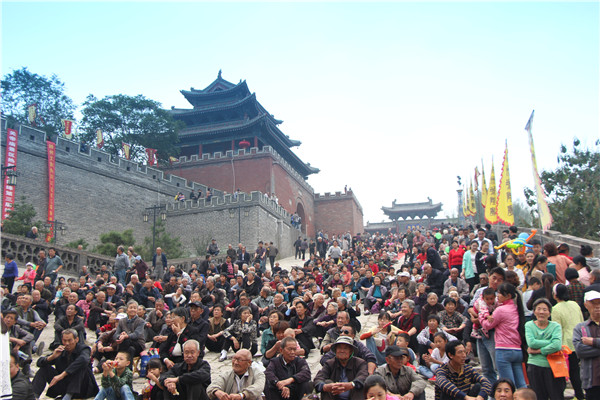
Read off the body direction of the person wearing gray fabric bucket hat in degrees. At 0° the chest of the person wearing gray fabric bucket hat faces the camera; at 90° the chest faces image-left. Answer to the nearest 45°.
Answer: approximately 0°

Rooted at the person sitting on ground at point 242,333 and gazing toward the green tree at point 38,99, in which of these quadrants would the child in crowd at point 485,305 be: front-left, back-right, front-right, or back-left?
back-right

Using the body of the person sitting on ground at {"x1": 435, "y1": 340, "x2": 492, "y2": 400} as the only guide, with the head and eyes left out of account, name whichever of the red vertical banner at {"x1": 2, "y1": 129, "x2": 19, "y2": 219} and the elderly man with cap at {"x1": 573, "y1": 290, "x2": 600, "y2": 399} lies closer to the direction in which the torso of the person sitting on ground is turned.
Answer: the elderly man with cap
